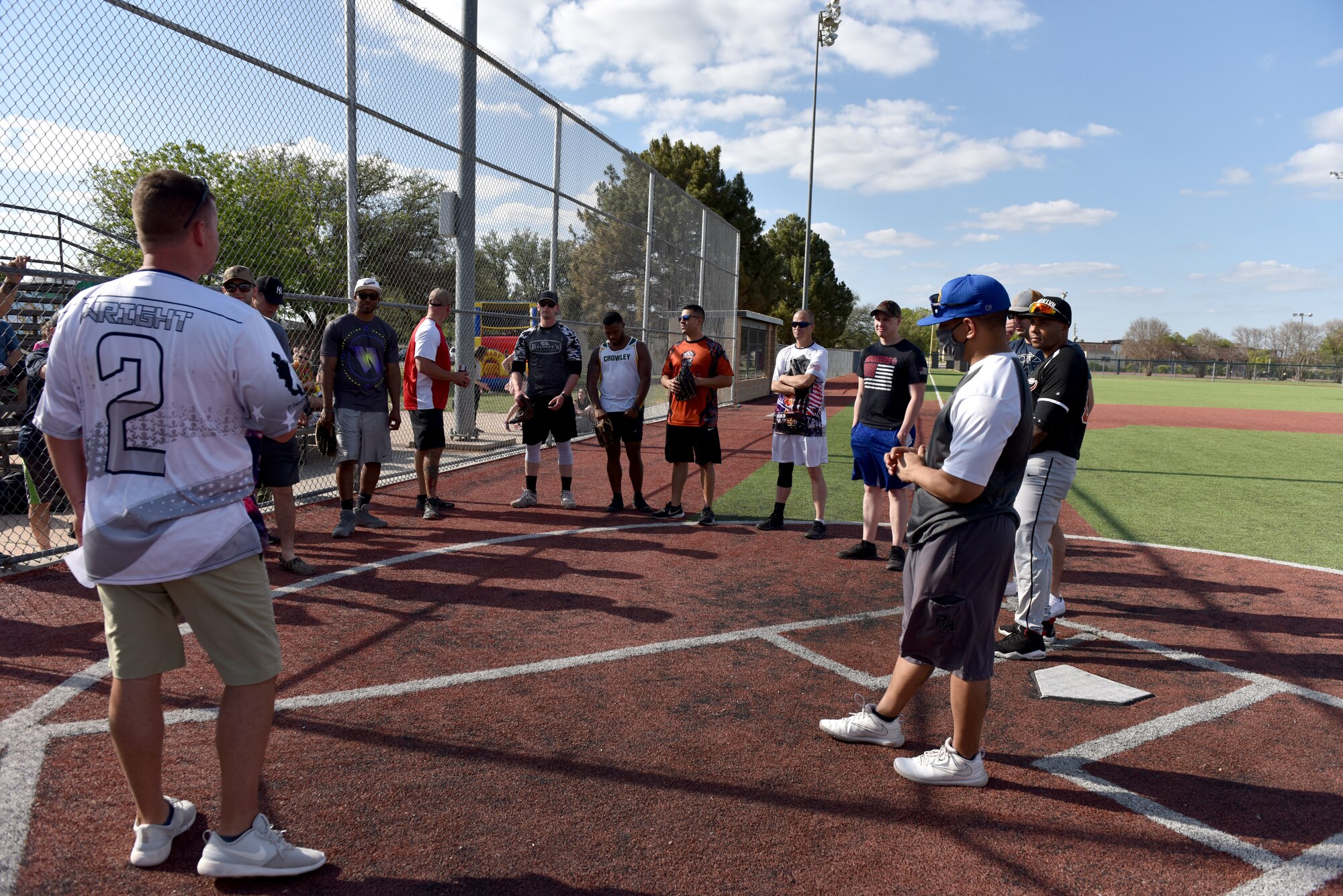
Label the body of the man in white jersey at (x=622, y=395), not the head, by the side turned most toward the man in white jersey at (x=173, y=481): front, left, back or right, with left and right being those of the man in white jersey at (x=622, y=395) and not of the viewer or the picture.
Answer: front

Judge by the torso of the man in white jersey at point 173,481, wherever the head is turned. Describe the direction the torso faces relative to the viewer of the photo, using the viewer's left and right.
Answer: facing away from the viewer and to the right of the viewer

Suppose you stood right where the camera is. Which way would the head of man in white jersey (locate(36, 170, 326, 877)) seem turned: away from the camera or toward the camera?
away from the camera

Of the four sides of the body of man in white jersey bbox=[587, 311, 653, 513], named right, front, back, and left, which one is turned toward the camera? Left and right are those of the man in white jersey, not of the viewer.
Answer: front

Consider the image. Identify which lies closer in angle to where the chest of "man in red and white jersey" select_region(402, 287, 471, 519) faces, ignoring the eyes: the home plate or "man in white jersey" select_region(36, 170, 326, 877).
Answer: the home plate

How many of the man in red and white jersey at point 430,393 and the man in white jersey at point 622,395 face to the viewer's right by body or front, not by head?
1

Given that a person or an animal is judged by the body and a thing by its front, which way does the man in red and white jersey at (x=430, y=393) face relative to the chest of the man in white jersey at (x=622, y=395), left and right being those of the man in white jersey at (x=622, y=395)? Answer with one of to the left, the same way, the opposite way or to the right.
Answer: to the left

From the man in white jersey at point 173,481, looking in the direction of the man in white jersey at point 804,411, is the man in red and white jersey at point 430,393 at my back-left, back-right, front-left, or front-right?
front-left

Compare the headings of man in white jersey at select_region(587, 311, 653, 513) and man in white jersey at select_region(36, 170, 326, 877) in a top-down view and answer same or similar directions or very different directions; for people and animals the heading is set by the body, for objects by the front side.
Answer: very different directions

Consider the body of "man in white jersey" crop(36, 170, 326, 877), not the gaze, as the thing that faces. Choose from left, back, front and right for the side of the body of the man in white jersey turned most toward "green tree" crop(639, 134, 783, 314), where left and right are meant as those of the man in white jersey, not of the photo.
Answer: front

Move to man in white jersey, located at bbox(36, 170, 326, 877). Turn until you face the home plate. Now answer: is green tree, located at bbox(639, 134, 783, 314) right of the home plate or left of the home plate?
left

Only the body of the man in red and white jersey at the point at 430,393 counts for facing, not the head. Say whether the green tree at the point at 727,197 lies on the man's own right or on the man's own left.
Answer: on the man's own left

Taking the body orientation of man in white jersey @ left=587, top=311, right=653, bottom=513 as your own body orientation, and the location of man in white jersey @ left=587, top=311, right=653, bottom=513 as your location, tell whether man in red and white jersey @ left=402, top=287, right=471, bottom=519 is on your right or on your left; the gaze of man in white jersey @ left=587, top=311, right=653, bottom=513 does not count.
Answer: on your right

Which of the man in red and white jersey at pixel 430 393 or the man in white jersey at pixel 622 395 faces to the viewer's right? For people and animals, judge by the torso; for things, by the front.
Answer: the man in red and white jersey at pixel 430 393

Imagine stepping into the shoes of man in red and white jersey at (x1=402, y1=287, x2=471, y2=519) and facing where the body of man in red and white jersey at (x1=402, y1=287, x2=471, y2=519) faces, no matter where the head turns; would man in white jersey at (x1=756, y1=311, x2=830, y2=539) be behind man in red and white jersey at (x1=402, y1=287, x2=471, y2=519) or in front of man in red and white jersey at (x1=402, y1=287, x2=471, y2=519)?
in front

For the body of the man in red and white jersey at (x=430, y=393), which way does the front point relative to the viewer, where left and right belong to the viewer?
facing to the right of the viewer

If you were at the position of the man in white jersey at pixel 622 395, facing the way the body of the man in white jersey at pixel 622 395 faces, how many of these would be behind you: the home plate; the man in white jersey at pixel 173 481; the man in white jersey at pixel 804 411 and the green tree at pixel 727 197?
1

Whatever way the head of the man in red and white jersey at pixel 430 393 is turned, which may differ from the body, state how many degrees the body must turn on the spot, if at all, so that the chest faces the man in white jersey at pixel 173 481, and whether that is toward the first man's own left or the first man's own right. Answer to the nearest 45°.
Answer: approximately 90° to the first man's own right
